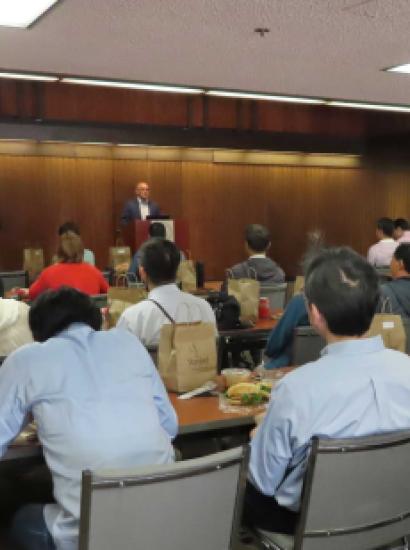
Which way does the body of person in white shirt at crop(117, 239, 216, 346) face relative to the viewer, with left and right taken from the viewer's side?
facing away from the viewer

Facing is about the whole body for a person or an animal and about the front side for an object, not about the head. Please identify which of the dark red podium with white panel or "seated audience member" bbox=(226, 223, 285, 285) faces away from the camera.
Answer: the seated audience member

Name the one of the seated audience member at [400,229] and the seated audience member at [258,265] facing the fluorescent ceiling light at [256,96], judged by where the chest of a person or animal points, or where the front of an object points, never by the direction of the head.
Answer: the seated audience member at [258,265]

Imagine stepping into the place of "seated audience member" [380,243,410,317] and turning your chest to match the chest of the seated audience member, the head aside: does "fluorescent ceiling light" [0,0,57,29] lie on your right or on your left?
on your left

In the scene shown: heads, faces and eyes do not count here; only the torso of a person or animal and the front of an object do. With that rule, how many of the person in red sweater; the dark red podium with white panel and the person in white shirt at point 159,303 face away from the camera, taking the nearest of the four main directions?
2

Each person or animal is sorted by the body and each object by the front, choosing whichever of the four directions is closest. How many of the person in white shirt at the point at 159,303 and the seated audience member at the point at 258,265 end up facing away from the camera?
2

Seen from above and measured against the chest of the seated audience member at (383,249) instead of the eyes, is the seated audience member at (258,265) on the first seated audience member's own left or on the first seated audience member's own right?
on the first seated audience member's own left

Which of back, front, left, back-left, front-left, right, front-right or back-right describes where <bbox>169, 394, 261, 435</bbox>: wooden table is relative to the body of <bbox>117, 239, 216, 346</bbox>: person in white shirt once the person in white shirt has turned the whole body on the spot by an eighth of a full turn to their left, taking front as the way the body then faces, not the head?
back-left

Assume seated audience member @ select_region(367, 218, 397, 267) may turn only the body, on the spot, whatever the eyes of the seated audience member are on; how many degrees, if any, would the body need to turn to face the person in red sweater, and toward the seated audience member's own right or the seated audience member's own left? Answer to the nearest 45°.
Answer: approximately 90° to the seated audience member's own left

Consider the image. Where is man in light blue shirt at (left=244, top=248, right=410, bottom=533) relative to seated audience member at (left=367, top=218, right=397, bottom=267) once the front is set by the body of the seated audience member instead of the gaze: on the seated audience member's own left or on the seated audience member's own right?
on the seated audience member's own left

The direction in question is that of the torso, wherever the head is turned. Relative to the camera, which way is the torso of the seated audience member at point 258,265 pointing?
away from the camera

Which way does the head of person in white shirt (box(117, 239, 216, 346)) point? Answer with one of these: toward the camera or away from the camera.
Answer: away from the camera
